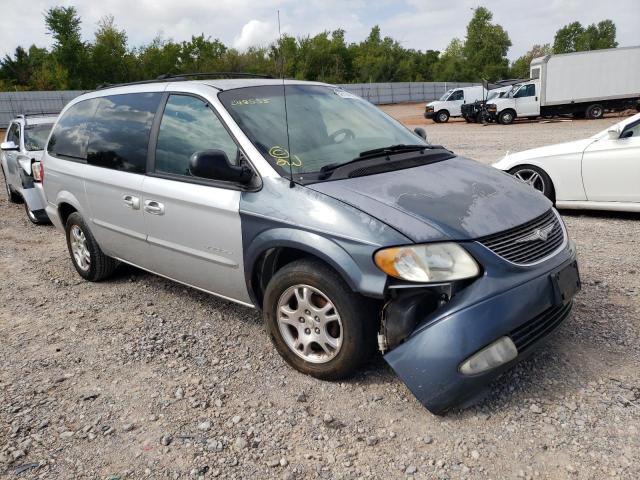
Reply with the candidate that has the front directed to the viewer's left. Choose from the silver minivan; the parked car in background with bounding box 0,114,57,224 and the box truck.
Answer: the box truck

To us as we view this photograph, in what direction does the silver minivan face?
facing the viewer and to the right of the viewer

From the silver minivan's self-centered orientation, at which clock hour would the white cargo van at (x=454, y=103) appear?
The white cargo van is roughly at 8 o'clock from the silver minivan.

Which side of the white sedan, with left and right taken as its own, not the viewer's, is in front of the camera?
left

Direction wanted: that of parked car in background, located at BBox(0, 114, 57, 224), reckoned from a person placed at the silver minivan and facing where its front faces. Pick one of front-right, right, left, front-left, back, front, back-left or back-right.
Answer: back

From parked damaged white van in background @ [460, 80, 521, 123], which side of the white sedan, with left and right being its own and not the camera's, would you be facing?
right

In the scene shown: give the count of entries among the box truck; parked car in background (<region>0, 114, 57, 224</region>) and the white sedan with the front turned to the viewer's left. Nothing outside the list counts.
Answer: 2

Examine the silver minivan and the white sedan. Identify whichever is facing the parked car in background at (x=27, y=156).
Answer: the white sedan

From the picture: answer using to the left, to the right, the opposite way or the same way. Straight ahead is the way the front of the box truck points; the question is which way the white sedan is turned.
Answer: the same way

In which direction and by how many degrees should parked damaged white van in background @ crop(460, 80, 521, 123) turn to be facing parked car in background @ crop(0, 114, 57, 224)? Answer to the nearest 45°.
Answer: approximately 45° to its left

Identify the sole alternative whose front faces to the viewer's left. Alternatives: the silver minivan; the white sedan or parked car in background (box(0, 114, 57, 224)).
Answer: the white sedan

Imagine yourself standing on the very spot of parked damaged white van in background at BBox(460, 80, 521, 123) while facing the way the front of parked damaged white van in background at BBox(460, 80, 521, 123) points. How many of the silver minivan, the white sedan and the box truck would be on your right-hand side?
0

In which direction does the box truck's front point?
to the viewer's left

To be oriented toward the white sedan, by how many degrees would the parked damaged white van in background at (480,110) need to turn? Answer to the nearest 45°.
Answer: approximately 45° to its left
